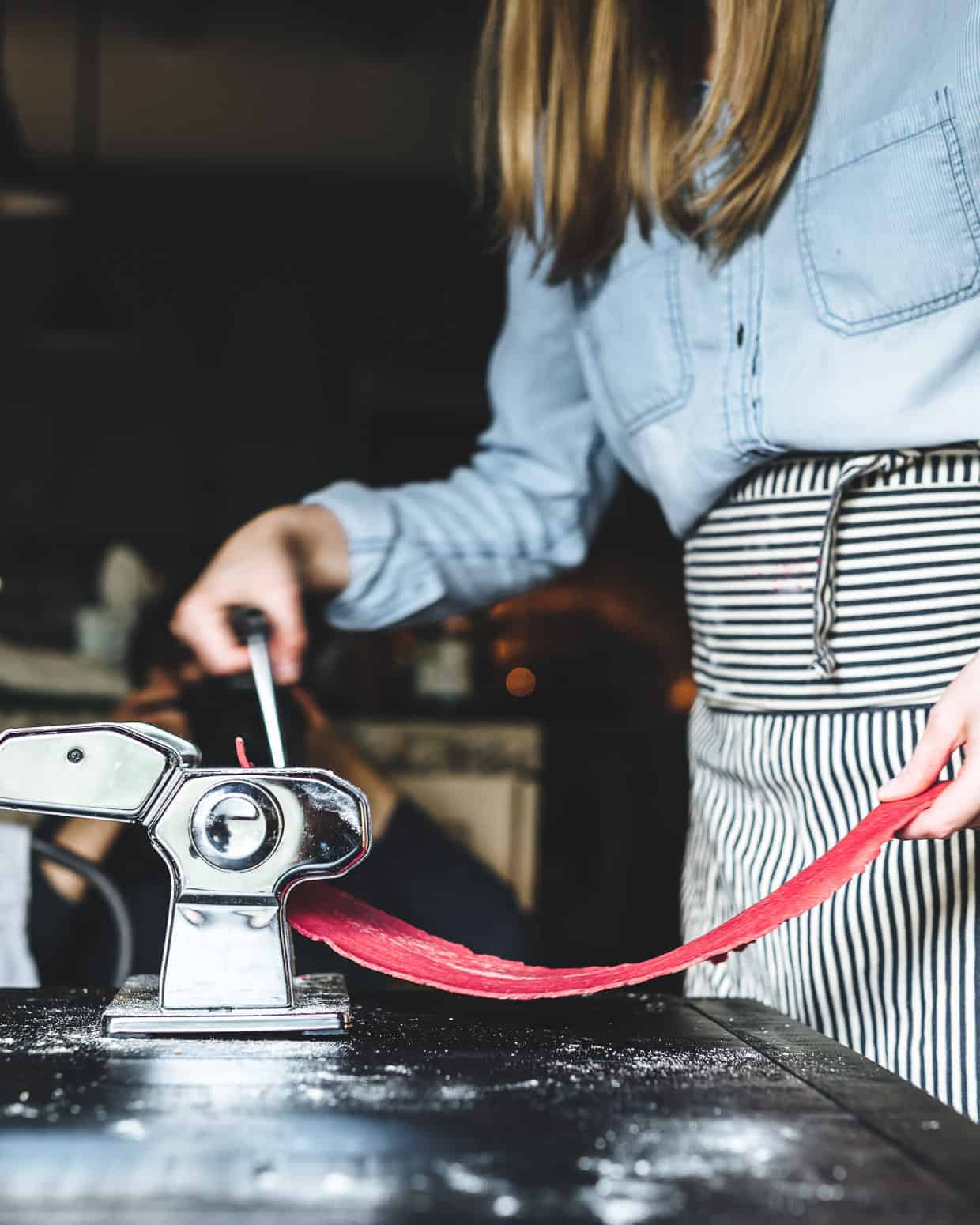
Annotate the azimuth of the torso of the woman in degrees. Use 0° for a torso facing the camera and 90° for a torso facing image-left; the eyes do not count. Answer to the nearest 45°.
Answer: approximately 45°
